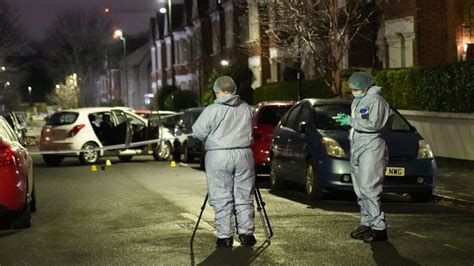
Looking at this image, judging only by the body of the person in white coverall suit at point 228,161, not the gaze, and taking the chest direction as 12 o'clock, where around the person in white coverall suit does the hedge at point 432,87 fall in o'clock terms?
The hedge is roughly at 1 o'clock from the person in white coverall suit.

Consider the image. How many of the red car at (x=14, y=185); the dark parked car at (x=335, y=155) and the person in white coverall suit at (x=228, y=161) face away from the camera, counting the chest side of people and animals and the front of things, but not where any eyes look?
2

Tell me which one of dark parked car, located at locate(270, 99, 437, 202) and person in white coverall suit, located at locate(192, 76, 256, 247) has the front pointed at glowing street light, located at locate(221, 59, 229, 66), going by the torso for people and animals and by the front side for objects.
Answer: the person in white coverall suit

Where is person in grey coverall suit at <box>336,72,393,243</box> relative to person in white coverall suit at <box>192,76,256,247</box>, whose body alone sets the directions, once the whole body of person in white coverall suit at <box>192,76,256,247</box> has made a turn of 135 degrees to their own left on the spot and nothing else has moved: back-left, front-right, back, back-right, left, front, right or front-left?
back-left

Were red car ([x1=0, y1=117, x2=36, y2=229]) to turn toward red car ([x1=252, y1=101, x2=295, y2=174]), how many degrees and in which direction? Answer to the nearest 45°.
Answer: approximately 45° to its right

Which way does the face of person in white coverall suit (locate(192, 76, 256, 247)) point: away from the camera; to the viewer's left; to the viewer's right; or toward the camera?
away from the camera

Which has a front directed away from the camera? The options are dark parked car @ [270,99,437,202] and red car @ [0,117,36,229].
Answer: the red car

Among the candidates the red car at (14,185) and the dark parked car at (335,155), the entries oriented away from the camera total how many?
1

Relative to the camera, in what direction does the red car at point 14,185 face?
facing away from the viewer

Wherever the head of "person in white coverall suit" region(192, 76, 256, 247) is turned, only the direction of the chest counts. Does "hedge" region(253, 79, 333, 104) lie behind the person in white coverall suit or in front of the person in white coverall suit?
in front

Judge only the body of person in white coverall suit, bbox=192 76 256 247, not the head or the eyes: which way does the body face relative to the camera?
away from the camera

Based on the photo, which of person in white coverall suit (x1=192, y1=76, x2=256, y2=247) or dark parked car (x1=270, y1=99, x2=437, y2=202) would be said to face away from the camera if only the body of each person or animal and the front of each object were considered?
the person in white coverall suit

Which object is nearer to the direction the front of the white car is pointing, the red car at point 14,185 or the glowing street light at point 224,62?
the glowing street light
